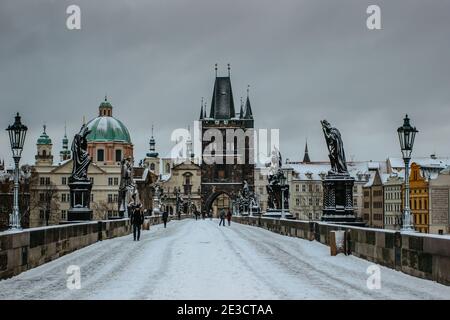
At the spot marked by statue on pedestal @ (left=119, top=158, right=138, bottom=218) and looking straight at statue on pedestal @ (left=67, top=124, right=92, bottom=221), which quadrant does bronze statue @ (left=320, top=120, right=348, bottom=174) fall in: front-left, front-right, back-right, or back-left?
front-left

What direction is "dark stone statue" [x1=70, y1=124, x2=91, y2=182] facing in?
to the viewer's right

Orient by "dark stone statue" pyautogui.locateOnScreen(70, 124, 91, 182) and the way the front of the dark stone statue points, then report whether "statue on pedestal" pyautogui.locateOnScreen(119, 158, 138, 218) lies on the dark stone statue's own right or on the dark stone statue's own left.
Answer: on the dark stone statue's own left

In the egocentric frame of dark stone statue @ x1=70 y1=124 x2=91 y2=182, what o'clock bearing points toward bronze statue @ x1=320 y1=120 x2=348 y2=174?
bronze statue @ x1=320 y1=120 x2=348 y2=174 is roughly at 1 o'clock from dark stone statue @ x1=70 y1=124 x2=91 y2=182.

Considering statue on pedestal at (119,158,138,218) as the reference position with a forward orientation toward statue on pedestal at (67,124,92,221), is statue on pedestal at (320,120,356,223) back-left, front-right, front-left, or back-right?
front-left
